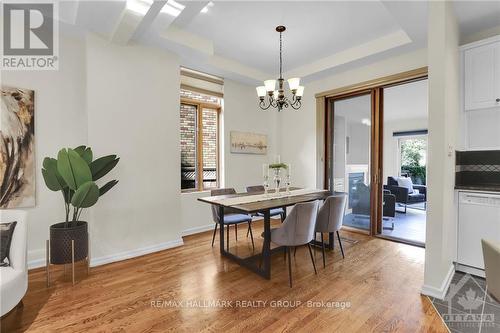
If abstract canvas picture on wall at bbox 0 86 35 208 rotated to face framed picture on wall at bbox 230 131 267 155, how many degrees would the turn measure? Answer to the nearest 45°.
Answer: approximately 45° to its left

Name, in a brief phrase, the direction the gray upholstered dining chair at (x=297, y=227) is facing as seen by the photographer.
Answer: facing away from the viewer and to the left of the viewer

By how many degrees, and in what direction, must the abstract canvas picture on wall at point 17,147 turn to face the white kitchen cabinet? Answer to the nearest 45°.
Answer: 0° — it already faces it

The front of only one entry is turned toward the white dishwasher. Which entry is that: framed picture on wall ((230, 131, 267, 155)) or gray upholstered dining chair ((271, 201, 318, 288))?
the framed picture on wall

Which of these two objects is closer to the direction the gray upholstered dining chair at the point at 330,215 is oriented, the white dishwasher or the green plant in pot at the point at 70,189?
the green plant in pot

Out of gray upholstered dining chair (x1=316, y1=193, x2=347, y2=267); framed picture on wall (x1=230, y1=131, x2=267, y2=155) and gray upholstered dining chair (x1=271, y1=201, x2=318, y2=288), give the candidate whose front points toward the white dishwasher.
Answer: the framed picture on wall
